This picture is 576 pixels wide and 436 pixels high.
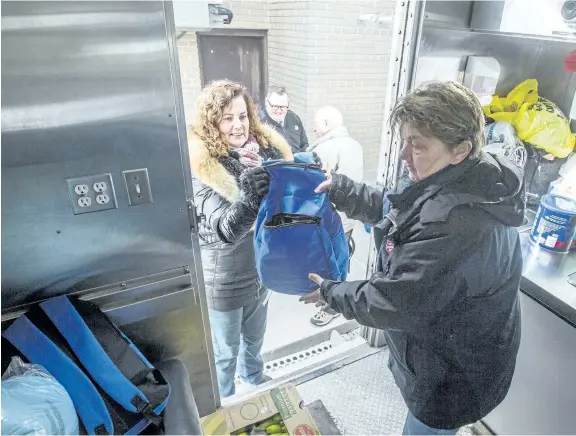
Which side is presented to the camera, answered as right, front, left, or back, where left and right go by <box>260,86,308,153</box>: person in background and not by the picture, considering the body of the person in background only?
front

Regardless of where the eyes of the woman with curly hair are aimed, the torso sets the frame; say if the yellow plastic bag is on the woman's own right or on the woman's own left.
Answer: on the woman's own left

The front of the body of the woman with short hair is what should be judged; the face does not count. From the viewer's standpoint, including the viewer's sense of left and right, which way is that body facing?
facing to the left of the viewer

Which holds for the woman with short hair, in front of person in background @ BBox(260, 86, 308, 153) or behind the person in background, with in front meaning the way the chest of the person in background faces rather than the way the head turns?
in front

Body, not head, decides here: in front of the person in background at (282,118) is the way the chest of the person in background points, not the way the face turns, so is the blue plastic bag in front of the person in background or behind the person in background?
in front

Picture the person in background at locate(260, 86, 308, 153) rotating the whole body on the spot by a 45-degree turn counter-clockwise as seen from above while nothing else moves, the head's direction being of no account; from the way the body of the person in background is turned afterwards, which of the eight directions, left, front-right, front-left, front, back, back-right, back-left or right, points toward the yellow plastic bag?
front

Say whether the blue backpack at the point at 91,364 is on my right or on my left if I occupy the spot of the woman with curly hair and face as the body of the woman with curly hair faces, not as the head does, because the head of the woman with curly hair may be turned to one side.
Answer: on my right

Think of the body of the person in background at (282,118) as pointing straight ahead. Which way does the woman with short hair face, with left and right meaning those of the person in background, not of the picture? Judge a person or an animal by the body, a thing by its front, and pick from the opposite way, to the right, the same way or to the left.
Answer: to the right

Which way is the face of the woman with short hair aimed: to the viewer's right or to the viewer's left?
to the viewer's left

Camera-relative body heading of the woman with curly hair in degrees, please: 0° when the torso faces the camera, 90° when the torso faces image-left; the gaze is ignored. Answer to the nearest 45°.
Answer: approximately 315°

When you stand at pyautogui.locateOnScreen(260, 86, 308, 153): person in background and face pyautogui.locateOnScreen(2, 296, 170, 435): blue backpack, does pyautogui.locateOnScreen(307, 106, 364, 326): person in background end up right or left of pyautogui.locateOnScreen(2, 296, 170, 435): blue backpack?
left

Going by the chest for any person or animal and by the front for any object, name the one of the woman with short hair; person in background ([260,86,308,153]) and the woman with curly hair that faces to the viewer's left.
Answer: the woman with short hair
